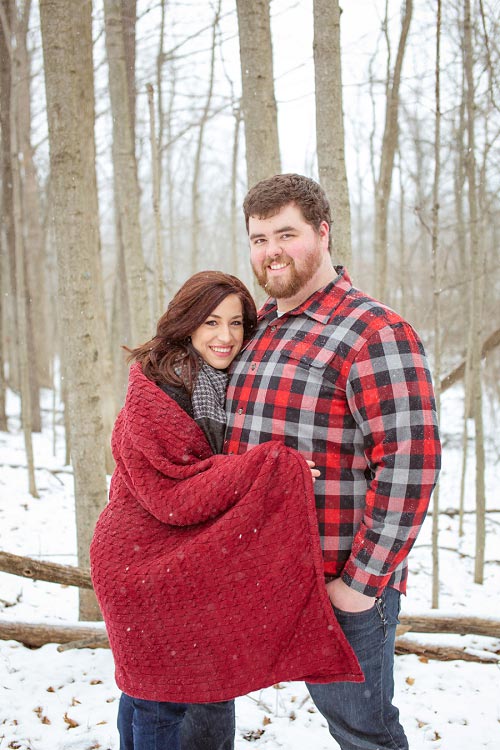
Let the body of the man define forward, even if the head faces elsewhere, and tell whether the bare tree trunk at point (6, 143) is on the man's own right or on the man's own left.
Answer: on the man's own right

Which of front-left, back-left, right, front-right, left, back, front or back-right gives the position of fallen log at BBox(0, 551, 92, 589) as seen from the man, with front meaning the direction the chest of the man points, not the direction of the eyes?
right

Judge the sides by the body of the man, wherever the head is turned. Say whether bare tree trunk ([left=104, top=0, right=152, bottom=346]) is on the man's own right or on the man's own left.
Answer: on the man's own right

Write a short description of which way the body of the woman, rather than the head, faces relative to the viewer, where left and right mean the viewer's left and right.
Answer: facing to the right of the viewer

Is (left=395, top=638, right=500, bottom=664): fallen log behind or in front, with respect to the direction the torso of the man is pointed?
behind

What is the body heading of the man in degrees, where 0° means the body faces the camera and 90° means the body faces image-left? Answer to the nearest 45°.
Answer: approximately 45°
